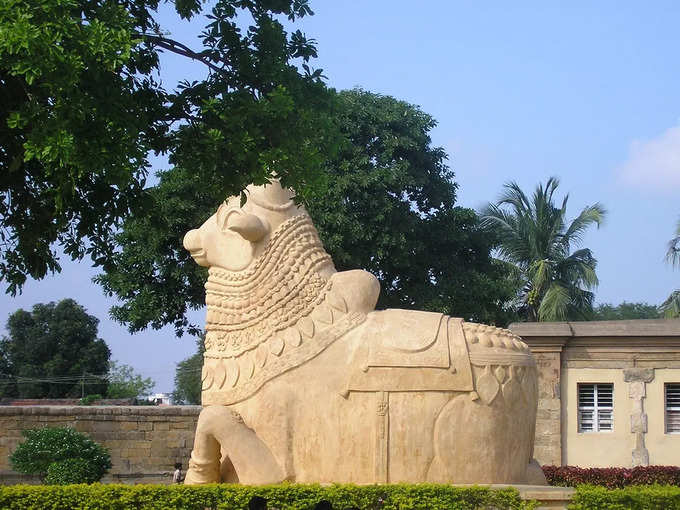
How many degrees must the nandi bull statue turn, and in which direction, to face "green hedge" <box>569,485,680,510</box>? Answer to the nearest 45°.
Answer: approximately 180°

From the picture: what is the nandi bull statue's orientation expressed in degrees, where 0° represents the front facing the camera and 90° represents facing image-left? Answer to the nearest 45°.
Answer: approximately 90°

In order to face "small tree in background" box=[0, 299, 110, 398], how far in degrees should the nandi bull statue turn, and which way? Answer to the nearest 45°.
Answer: approximately 90° to its right

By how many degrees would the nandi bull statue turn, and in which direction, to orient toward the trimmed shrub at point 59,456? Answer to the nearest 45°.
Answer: approximately 45° to its right

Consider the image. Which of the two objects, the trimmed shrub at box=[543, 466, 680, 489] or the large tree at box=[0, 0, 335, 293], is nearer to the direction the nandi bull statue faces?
the large tree

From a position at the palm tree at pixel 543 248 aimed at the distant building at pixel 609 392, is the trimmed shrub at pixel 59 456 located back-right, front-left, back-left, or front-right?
front-right

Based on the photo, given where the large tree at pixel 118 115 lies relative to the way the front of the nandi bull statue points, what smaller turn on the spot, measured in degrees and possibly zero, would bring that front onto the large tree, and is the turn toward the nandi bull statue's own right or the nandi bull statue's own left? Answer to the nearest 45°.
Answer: approximately 45° to the nandi bull statue's own left

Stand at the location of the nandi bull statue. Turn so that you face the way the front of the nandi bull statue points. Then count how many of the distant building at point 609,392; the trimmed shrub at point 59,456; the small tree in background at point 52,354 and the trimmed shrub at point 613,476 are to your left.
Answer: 0

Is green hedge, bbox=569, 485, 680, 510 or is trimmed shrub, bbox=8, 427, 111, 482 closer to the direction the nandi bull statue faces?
the trimmed shrub

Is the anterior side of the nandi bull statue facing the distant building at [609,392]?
no

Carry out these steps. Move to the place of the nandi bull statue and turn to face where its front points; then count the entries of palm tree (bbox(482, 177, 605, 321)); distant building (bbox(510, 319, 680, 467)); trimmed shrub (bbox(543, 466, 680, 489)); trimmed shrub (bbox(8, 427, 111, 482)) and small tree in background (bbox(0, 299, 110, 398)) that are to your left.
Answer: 0

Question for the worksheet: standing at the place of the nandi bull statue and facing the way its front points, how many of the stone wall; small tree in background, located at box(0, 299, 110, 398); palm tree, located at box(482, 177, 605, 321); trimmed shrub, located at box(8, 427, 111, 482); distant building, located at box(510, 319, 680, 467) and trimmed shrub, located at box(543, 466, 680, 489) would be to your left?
0
